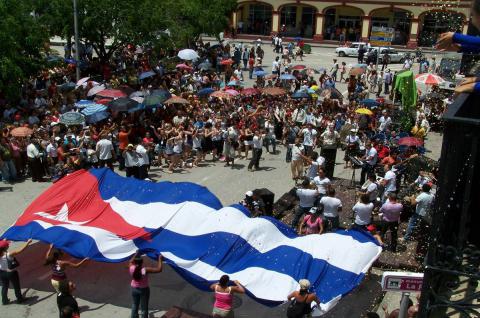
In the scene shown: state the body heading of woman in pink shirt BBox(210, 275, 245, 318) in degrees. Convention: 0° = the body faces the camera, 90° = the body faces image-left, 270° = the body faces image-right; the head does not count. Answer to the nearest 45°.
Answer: approximately 180°

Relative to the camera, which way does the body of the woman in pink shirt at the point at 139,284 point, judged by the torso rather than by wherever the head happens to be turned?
away from the camera

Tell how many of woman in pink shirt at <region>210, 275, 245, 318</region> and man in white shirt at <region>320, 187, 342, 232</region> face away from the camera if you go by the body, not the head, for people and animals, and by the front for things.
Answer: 2

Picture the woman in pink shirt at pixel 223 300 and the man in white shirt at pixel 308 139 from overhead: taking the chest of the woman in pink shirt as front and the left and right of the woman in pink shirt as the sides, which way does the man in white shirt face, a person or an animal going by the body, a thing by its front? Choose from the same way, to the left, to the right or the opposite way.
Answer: the opposite way

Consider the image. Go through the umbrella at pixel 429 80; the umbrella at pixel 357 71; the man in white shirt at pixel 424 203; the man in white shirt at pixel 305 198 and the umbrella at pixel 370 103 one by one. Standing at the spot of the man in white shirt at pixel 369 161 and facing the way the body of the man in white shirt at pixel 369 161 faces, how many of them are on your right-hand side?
3

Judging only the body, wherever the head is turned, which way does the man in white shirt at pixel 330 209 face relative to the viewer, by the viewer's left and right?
facing away from the viewer

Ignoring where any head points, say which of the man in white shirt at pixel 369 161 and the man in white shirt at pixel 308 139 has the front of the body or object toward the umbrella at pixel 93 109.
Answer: the man in white shirt at pixel 369 161

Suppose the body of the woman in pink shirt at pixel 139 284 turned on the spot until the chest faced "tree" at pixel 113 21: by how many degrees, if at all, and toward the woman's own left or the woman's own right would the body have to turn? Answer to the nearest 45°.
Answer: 0° — they already face it

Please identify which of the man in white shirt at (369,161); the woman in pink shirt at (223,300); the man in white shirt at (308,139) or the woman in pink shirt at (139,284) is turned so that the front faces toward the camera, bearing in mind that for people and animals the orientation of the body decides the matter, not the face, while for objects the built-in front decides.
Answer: the man in white shirt at (308,139)

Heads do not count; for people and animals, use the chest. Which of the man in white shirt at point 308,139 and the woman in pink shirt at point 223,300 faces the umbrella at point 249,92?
the woman in pink shirt

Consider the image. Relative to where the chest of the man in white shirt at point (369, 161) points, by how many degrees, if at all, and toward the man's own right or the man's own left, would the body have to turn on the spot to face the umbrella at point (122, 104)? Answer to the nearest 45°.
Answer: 0° — they already face it

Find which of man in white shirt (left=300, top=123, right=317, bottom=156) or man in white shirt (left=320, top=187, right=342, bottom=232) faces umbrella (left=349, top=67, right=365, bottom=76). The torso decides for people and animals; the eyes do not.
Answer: man in white shirt (left=320, top=187, right=342, bottom=232)

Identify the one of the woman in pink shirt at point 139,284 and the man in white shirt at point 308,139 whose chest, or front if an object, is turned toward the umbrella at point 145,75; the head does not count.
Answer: the woman in pink shirt

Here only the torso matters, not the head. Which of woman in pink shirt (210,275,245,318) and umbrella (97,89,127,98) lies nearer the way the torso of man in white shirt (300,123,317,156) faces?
the woman in pink shirt
